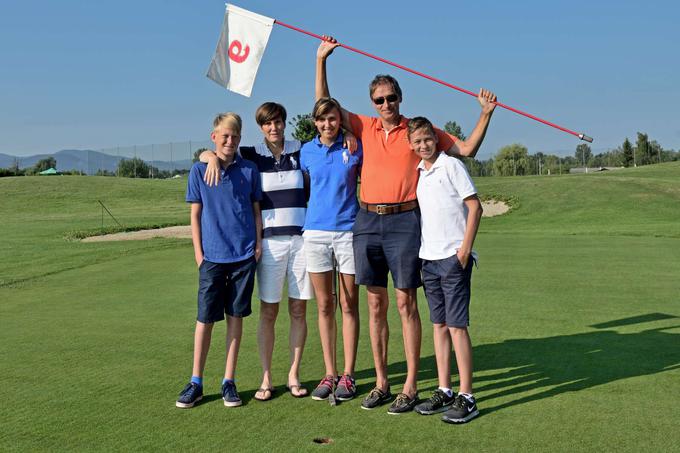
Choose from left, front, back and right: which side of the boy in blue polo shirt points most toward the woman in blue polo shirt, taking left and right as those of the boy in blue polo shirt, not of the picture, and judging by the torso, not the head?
left

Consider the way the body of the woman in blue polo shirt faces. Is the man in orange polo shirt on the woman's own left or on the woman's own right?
on the woman's own left

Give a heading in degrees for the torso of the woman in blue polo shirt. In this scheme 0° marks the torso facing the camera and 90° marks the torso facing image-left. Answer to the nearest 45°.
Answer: approximately 0°

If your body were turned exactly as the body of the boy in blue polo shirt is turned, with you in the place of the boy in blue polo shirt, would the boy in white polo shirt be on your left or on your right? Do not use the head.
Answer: on your left

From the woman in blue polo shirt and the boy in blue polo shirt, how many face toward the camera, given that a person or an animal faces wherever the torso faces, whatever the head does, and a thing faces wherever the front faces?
2

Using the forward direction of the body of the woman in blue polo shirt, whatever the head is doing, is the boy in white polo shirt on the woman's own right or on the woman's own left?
on the woman's own left
